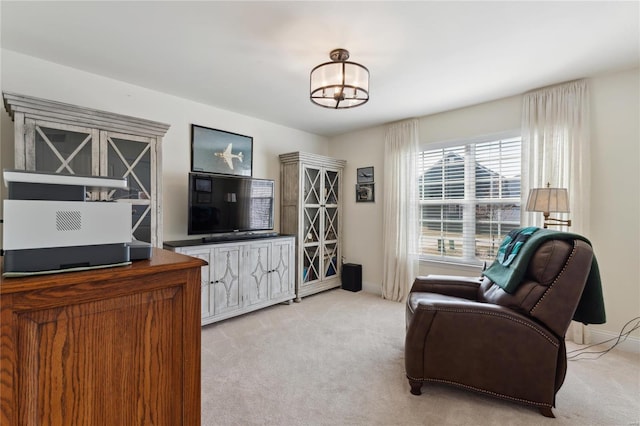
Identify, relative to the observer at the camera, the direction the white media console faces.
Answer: facing the viewer and to the right of the viewer

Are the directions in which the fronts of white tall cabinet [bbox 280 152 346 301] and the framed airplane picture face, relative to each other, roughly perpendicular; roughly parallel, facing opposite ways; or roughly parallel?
roughly parallel

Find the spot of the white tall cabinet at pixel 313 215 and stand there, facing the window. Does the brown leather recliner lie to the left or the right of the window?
right

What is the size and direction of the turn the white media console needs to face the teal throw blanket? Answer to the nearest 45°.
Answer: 0° — it already faces it

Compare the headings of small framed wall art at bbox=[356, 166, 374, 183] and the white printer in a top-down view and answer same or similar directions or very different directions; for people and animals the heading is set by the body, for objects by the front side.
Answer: very different directions

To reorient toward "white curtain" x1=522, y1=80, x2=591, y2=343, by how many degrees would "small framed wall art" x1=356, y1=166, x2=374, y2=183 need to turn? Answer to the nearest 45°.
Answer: approximately 90° to its left

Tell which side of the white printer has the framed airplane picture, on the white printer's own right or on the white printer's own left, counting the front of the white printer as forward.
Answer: on the white printer's own left

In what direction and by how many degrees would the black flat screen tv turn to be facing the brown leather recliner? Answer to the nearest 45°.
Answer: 0° — it already faces it

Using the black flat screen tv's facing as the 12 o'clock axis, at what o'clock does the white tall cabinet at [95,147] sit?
The white tall cabinet is roughly at 3 o'clock from the black flat screen tv.

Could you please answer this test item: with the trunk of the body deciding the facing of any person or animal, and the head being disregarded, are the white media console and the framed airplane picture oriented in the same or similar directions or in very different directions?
same or similar directions

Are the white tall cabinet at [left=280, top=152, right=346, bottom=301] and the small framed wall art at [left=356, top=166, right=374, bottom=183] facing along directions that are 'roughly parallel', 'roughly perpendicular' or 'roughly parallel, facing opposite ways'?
roughly perpendicular

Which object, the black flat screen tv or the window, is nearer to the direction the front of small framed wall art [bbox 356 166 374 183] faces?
the black flat screen tv

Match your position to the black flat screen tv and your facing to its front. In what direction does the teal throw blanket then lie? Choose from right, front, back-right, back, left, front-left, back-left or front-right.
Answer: front

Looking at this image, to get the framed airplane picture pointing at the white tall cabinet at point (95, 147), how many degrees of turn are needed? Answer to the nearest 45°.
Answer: approximately 90° to its right

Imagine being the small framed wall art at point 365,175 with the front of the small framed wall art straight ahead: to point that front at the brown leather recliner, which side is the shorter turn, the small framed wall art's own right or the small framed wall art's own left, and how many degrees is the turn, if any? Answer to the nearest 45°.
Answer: approximately 45° to the small framed wall art's own left
